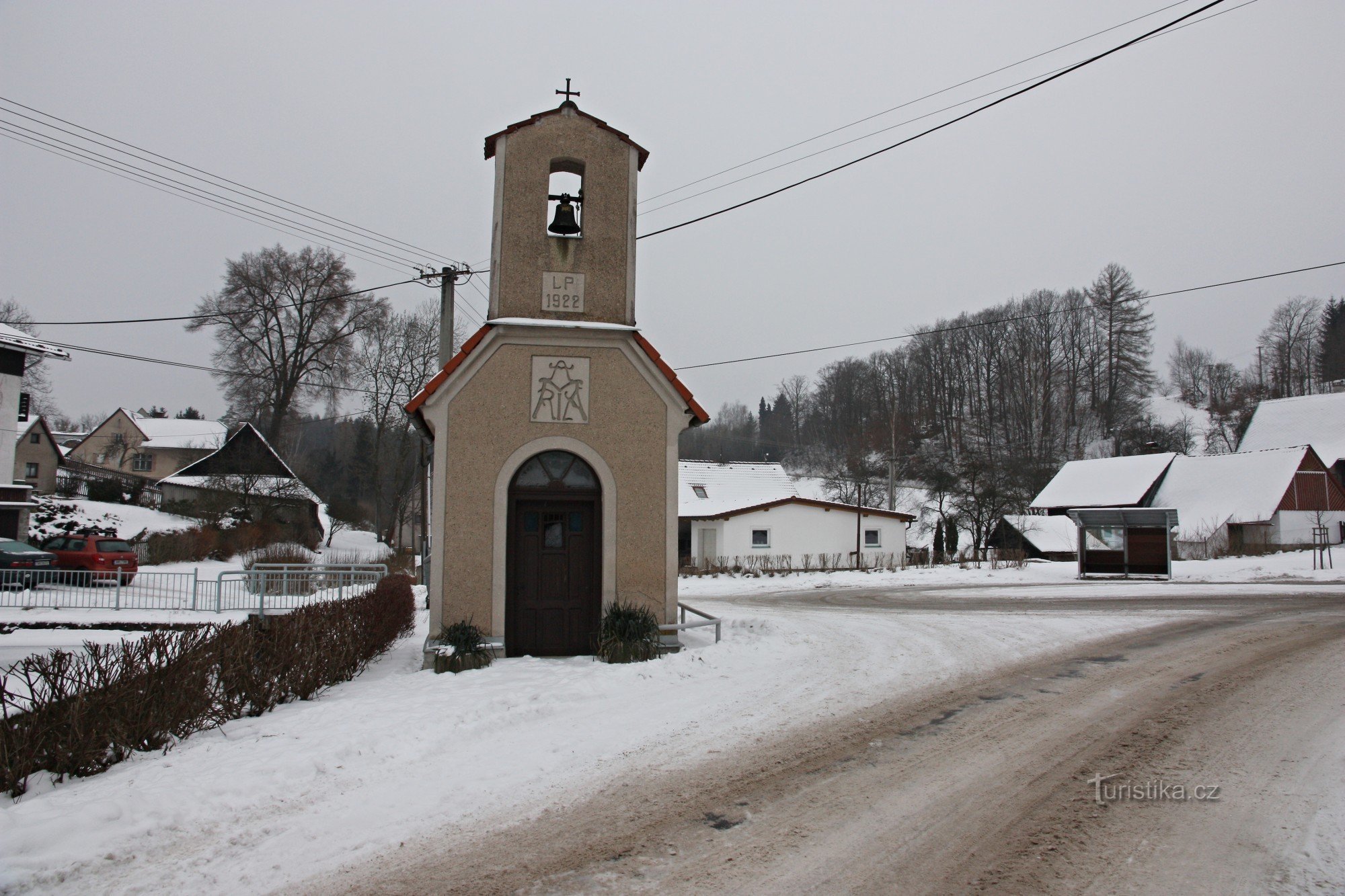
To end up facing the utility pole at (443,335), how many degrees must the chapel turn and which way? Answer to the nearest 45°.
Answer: approximately 180°

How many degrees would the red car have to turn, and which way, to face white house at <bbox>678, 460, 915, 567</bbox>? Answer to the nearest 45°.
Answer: approximately 135° to its right

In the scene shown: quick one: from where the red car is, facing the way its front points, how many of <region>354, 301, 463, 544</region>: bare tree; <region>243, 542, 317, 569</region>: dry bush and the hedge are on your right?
2

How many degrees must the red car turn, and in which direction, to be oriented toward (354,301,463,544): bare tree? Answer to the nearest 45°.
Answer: approximately 90° to its right

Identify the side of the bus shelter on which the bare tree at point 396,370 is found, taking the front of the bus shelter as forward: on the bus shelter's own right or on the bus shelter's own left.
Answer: on the bus shelter's own right

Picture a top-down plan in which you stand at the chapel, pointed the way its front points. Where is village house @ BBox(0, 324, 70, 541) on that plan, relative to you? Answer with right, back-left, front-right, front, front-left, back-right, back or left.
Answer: back-right

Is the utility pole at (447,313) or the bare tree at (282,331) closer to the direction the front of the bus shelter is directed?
the utility pole

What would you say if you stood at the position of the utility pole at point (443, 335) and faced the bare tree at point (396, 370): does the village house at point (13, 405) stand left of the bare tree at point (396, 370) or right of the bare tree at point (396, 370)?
left

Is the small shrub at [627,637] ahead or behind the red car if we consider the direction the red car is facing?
behind

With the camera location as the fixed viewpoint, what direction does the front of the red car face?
facing away from the viewer and to the left of the viewer

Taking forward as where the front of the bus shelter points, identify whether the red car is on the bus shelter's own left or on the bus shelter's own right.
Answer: on the bus shelter's own right
